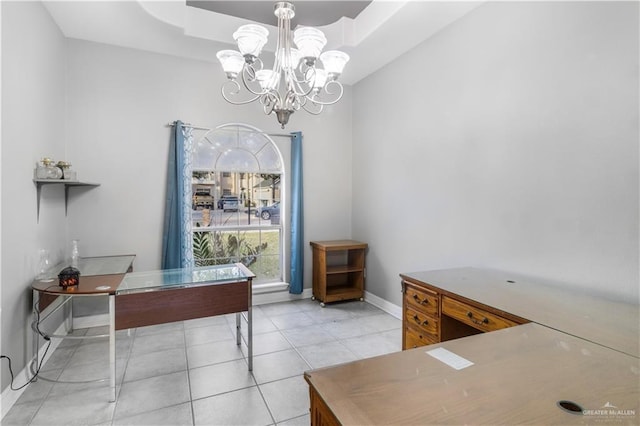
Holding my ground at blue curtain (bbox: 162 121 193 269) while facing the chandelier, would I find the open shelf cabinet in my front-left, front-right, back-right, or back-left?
front-left

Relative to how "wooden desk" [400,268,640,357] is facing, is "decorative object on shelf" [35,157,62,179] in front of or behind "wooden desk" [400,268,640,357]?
in front

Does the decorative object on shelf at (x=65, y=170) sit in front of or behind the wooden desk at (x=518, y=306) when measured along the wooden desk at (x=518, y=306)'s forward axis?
in front

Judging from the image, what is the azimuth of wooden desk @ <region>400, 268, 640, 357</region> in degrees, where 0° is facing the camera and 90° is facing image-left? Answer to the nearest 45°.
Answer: approximately 45°

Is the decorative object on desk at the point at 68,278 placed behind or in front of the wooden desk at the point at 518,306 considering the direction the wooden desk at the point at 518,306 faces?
in front

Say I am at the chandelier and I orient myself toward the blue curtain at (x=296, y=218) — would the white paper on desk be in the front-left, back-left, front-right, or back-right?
back-right

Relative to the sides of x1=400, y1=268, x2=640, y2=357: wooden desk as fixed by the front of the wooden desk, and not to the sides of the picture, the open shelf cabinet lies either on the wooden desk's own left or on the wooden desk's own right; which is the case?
on the wooden desk's own right
